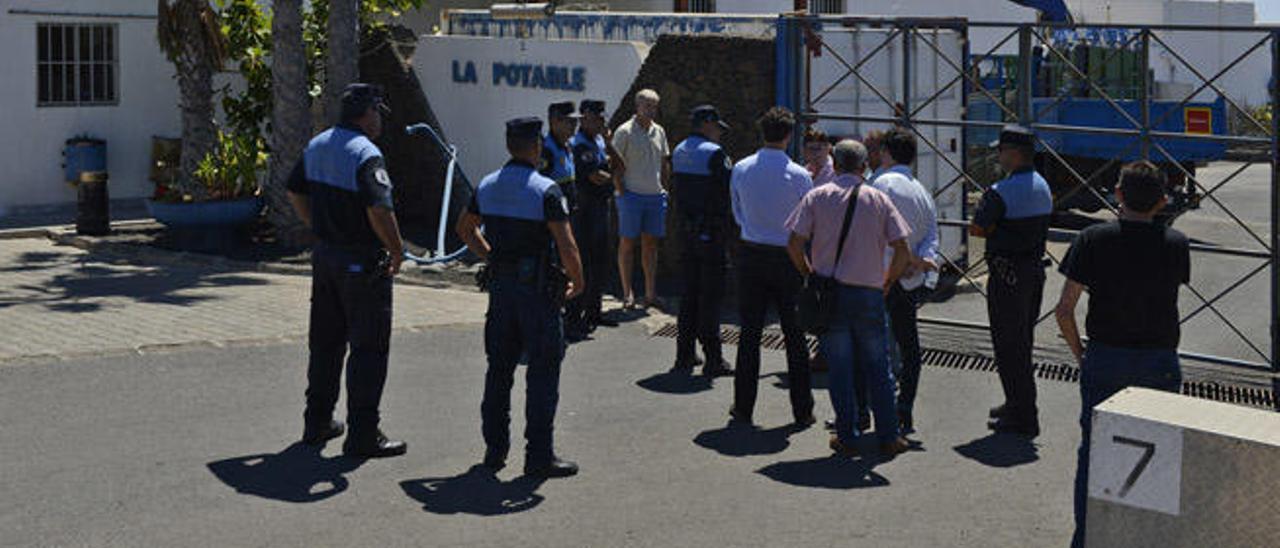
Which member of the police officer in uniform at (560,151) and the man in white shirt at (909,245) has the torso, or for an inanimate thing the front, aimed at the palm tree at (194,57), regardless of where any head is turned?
the man in white shirt

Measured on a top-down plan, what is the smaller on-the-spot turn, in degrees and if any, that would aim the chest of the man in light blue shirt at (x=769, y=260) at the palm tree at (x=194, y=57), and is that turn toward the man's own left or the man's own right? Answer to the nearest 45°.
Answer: approximately 45° to the man's own left

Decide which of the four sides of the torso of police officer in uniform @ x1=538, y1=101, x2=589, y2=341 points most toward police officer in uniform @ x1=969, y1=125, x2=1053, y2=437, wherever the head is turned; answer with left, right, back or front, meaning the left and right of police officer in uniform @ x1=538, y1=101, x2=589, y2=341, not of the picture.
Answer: front

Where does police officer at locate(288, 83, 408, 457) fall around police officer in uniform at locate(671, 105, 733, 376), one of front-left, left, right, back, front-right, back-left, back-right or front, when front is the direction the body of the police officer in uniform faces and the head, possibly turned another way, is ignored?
back

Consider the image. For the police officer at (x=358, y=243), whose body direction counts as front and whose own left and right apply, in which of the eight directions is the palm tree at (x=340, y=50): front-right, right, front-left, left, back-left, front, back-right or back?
front-left

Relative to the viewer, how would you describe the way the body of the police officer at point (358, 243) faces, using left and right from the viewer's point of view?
facing away from the viewer and to the right of the viewer

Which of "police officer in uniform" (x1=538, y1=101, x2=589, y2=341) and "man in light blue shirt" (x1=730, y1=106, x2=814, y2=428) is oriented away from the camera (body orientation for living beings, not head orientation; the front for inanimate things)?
the man in light blue shirt

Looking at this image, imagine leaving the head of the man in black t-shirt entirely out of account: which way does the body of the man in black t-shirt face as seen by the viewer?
away from the camera

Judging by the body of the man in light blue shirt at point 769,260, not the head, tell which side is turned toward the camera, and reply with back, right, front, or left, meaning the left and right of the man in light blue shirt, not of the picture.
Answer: back

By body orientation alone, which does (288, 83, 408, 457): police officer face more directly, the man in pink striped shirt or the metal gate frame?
the metal gate frame

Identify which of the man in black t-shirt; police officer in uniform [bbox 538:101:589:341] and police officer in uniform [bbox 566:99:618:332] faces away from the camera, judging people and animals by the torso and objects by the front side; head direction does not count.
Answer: the man in black t-shirt

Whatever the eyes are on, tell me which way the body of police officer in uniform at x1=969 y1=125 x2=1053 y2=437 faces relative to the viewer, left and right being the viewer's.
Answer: facing away from the viewer and to the left of the viewer

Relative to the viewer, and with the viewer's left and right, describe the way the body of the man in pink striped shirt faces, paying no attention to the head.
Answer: facing away from the viewer

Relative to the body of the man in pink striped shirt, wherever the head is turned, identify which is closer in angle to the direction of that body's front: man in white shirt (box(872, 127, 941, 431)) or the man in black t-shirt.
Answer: the man in white shirt
